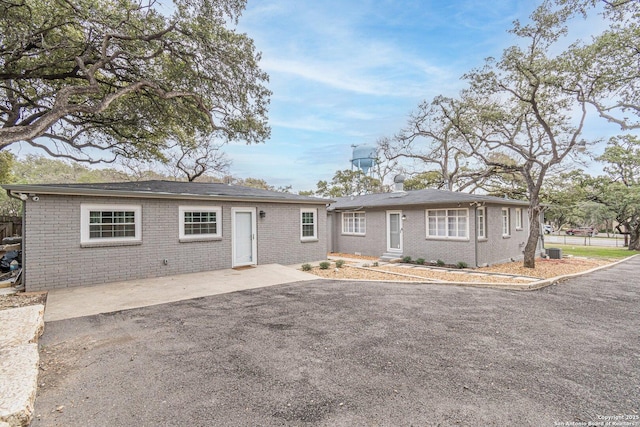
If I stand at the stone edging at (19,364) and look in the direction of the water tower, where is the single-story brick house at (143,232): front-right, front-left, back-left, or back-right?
front-left

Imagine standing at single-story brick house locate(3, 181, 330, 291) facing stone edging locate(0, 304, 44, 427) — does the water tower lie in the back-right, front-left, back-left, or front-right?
back-left

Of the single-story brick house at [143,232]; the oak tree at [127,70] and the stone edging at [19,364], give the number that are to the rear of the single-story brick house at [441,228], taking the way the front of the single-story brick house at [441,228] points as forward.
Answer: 0

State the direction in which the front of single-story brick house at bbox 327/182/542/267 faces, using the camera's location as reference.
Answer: facing the viewer and to the left of the viewer

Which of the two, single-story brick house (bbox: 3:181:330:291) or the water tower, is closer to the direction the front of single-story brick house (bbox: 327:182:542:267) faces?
the single-story brick house

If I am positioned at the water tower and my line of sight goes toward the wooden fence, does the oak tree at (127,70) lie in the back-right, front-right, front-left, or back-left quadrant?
front-left

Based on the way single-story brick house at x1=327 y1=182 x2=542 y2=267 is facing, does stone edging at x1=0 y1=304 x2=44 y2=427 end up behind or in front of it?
in front

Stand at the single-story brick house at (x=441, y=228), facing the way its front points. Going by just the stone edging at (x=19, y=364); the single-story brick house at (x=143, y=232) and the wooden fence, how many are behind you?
0
